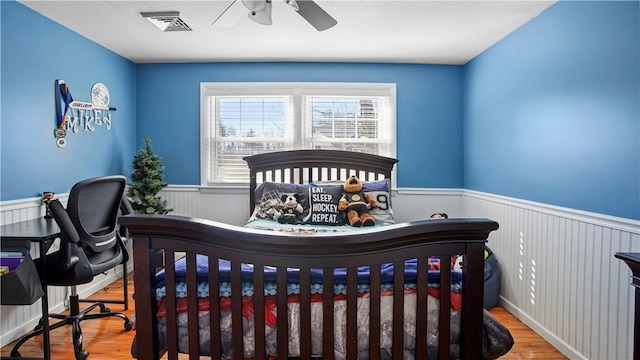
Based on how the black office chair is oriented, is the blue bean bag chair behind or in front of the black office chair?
behind

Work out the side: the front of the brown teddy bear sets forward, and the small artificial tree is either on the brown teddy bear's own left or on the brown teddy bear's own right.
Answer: on the brown teddy bear's own right

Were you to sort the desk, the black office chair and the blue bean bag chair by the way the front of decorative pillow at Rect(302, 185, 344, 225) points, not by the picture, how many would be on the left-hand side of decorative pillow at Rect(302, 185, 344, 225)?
1

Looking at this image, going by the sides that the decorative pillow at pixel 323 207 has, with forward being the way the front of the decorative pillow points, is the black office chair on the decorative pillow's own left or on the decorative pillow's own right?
on the decorative pillow's own right

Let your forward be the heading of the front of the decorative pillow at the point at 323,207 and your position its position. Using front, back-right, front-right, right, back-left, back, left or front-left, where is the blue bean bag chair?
left

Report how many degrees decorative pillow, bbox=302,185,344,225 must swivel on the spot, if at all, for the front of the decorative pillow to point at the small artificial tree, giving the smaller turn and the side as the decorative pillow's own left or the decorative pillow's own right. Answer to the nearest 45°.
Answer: approximately 90° to the decorative pillow's own right

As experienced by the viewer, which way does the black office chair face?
facing away from the viewer and to the left of the viewer

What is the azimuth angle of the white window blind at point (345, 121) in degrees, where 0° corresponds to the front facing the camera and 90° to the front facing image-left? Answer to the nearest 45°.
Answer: approximately 0°
